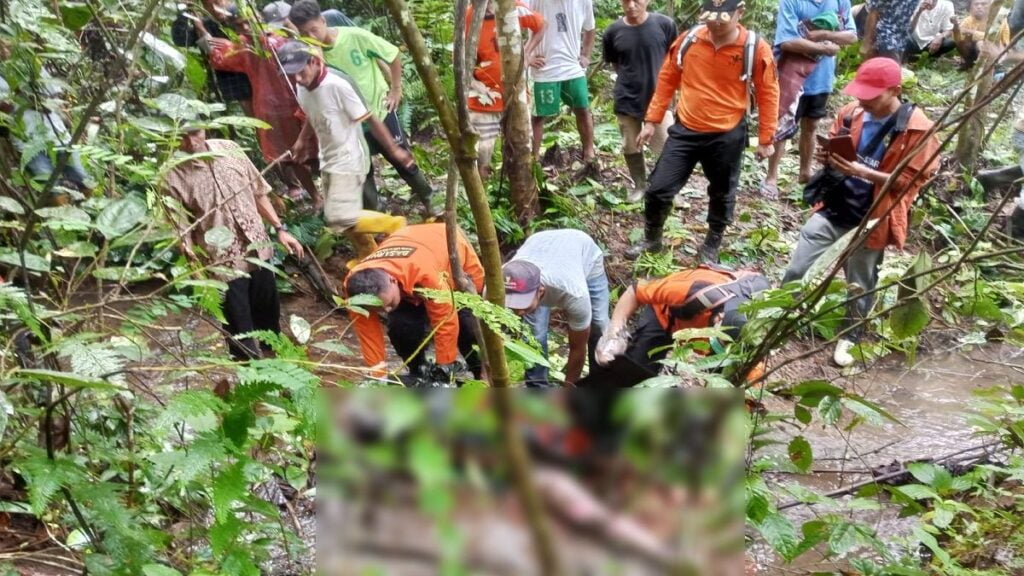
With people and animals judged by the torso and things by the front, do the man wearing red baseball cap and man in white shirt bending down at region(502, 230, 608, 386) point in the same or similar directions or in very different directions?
same or similar directions

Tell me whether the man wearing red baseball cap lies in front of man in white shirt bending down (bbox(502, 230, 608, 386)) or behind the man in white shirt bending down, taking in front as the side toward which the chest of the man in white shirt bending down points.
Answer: behind

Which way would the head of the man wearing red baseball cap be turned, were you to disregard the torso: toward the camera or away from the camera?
toward the camera

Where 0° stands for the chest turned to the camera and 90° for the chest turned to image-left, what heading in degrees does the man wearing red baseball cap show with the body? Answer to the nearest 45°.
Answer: approximately 45°

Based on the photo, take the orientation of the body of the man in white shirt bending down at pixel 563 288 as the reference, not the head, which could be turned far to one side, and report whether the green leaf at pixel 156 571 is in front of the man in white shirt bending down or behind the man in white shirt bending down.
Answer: in front

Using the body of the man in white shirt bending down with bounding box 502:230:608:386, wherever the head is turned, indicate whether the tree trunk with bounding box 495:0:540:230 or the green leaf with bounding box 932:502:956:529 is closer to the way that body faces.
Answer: the green leaf

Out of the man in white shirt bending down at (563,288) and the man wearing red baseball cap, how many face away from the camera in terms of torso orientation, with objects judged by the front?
0

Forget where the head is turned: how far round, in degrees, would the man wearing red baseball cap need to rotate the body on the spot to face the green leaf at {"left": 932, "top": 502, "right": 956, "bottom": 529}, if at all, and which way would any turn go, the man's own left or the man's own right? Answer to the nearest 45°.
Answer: approximately 45° to the man's own left

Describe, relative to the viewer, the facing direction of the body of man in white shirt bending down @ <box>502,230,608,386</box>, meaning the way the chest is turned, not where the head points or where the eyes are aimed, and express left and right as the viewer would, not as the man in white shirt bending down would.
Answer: facing the viewer and to the left of the viewer
